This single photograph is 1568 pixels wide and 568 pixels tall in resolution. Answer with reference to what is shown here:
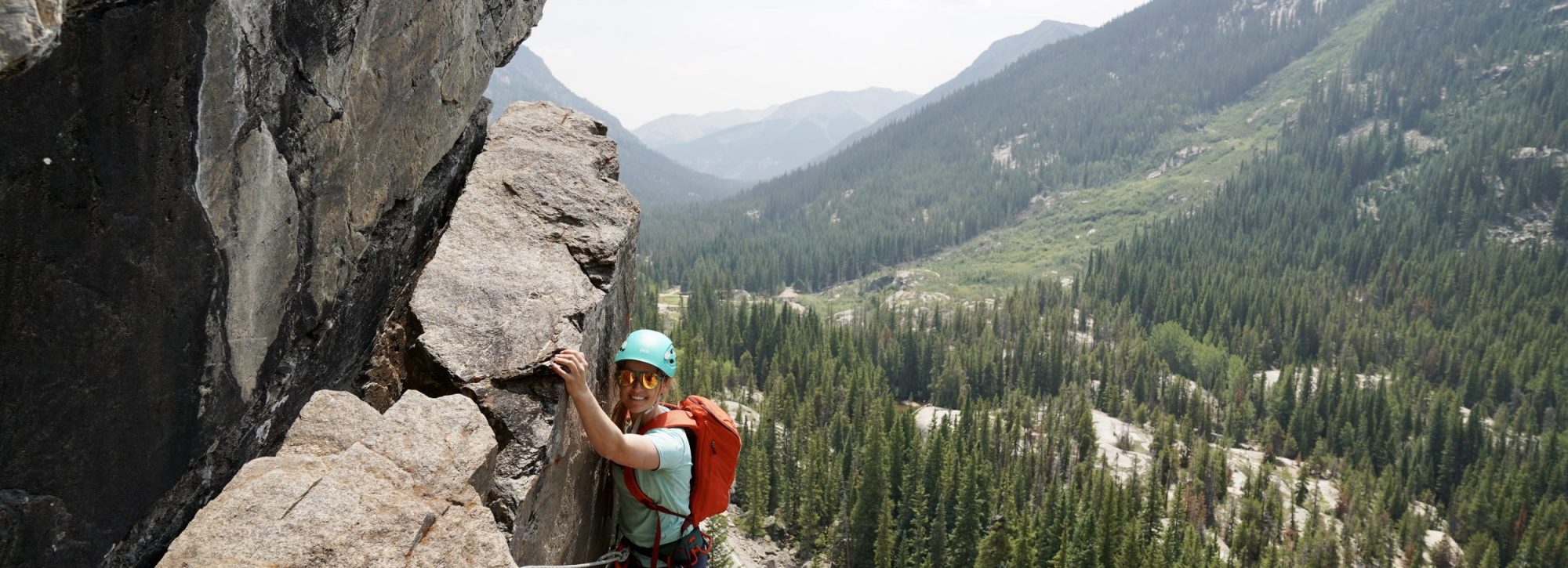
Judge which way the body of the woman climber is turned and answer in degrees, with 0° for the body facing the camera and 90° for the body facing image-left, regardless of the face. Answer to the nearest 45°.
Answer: approximately 45°

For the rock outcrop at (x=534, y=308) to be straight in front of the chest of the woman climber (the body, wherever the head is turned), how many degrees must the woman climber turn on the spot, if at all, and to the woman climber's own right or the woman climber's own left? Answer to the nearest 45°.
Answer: approximately 90° to the woman climber's own right

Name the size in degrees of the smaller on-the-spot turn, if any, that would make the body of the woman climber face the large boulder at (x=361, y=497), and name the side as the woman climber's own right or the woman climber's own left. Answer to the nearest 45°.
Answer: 0° — they already face it

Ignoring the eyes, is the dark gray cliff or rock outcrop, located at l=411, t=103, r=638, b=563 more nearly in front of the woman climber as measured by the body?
the dark gray cliff
